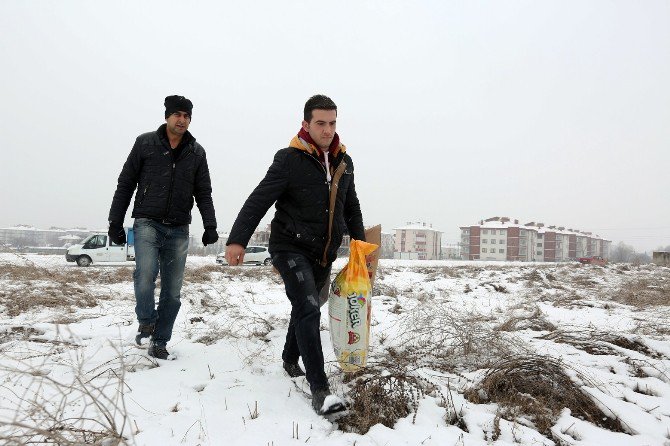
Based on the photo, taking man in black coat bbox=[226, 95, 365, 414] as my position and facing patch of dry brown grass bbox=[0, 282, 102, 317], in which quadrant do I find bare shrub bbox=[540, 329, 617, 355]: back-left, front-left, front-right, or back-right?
back-right

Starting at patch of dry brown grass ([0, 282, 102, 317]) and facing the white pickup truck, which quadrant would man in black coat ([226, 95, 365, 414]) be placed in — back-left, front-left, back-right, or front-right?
back-right

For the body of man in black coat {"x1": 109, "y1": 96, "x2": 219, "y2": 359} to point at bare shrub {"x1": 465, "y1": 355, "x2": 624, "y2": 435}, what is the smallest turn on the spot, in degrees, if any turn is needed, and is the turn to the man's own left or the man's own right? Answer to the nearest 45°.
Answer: approximately 45° to the man's own left

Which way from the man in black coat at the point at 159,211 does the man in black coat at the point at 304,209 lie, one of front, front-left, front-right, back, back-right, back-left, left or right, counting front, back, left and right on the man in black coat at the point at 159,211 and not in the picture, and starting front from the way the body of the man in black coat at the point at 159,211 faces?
front-left

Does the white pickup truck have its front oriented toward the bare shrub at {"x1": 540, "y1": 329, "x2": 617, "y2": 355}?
no

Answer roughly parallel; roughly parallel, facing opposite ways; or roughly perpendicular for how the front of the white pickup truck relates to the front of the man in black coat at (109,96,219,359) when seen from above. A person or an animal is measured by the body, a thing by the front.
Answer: roughly perpendicular

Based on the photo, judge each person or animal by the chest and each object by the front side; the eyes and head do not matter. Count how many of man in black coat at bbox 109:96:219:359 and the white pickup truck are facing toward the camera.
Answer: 1

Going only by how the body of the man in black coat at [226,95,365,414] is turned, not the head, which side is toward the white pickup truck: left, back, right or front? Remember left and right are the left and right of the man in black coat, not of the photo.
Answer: back

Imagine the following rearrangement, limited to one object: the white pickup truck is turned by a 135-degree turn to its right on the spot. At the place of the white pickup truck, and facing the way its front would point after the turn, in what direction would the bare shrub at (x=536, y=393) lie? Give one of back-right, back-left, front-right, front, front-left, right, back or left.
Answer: back-right

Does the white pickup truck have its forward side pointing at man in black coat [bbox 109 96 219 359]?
no

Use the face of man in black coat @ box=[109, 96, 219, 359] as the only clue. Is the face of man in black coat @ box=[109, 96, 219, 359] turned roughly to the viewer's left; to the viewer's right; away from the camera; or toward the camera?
toward the camera

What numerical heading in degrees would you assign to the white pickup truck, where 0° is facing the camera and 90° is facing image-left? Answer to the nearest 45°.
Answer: approximately 90°

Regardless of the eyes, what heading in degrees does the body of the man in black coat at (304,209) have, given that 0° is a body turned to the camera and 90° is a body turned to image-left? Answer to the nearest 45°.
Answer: approximately 315°

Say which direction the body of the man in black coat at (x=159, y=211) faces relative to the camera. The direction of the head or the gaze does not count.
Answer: toward the camera

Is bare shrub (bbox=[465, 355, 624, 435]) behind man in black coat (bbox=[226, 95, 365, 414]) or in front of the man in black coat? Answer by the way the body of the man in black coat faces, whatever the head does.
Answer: in front

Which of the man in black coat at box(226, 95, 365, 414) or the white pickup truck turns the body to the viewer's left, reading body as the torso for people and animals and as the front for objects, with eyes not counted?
the white pickup truck

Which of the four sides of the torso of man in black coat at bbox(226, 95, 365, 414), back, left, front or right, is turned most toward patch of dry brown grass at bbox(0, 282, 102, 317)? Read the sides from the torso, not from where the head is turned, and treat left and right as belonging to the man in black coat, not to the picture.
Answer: back

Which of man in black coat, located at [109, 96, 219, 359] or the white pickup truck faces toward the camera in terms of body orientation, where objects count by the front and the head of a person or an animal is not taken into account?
the man in black coat
